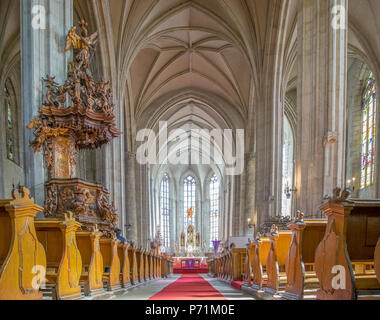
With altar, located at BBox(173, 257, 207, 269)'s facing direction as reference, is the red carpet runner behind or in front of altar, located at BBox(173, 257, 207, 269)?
in front

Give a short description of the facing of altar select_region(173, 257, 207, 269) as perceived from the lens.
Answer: facing the viewer

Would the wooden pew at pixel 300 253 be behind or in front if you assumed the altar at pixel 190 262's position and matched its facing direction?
in front

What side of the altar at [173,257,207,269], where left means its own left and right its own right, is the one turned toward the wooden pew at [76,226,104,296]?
front

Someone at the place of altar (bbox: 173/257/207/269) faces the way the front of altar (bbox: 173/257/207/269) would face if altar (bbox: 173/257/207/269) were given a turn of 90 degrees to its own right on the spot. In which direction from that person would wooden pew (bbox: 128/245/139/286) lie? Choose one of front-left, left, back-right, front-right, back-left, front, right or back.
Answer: left

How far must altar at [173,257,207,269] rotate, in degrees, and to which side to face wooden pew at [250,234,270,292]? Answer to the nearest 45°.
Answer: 0° — it already faces it

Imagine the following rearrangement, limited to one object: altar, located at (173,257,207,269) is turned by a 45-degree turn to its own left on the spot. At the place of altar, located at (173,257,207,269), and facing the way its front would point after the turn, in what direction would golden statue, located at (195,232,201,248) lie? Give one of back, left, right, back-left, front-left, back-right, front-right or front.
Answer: back-left

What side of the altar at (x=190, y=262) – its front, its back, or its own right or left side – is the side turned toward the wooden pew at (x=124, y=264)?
front

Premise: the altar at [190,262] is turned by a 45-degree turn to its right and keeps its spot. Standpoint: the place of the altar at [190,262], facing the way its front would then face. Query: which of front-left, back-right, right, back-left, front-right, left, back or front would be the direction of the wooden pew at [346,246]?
front-left

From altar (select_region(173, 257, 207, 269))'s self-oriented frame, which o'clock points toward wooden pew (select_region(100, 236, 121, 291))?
The wooden pew is roughly at 12 o'clock from the altar.

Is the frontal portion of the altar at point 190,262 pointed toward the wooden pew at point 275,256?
yes
